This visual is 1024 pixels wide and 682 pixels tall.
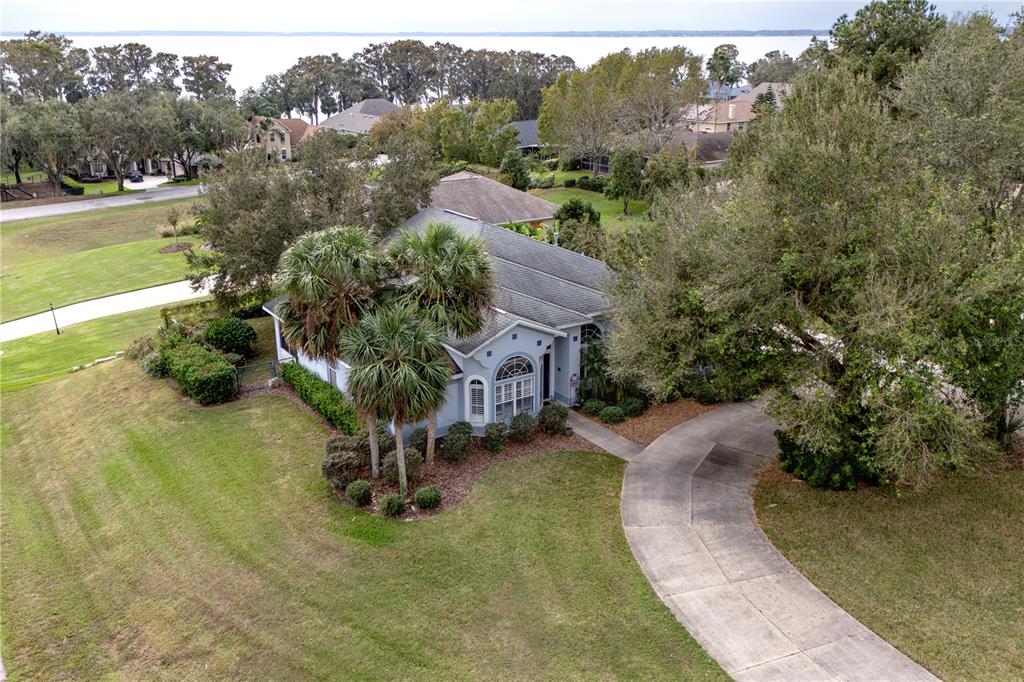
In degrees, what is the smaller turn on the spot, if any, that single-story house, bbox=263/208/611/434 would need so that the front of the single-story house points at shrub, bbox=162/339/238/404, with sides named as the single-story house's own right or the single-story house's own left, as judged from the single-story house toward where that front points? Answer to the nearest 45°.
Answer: approximately 135° to the single-story house's own right

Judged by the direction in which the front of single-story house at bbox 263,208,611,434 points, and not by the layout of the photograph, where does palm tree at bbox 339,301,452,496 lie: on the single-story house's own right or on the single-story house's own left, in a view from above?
on the single-story house's own right

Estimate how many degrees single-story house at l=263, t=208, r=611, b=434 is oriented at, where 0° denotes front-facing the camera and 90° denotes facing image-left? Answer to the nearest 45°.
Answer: approximately 315°

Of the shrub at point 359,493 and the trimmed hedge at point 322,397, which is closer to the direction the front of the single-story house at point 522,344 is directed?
the shrub

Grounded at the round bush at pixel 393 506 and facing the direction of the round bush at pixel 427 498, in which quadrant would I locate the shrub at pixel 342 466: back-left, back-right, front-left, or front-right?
back-left
